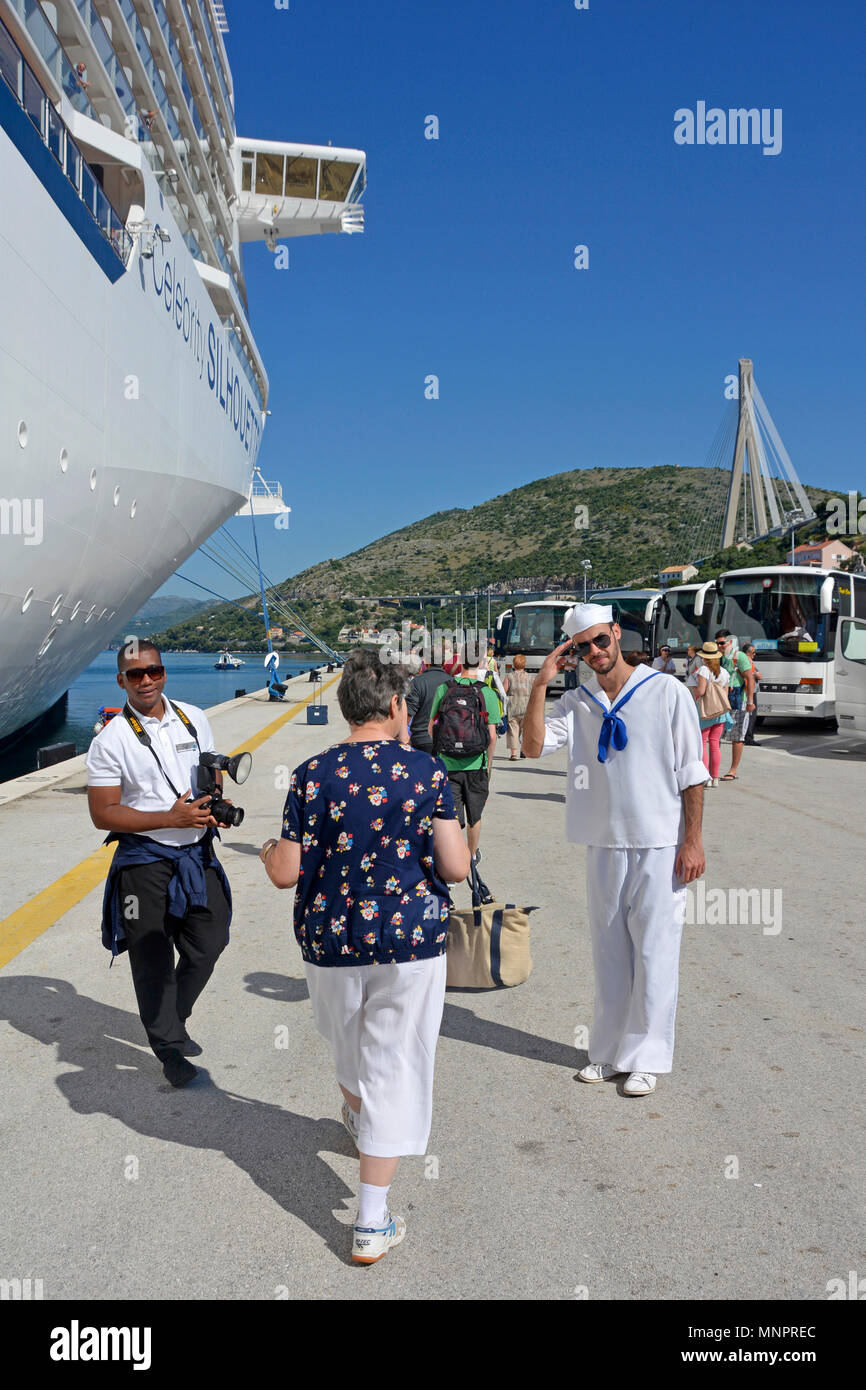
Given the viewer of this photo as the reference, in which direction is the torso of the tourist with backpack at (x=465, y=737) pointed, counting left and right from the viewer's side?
facing away from the viewer

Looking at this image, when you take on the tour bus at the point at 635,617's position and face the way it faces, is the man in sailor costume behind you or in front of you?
in front

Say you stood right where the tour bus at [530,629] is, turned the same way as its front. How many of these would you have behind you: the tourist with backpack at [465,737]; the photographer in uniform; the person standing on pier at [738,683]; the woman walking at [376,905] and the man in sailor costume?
0

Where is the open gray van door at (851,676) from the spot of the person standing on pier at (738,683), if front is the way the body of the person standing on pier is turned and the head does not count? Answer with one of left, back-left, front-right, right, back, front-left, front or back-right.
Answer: back

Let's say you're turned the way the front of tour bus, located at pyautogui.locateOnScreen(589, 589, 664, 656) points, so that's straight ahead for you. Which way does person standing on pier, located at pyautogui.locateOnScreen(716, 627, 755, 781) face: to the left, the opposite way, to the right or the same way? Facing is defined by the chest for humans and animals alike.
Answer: the same way

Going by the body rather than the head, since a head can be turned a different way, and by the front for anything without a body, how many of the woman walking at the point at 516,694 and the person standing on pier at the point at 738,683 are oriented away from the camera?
1

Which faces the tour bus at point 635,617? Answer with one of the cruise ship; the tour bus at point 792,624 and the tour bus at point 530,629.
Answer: the cruise ship

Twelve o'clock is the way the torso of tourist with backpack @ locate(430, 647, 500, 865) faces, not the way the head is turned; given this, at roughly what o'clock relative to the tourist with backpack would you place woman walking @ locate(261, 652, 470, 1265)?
The woman walking is roughly at 6 o'clock from the tourist with backpack.

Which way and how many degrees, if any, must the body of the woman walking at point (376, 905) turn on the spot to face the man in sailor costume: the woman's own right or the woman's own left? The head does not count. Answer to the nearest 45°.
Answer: approximately 45° to the woman's own right

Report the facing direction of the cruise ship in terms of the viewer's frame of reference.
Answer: facing away from the viewer and to the right of the viewer

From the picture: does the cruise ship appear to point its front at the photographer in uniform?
no

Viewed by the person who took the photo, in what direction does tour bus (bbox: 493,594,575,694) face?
facing the viewer and to the left of the viewer

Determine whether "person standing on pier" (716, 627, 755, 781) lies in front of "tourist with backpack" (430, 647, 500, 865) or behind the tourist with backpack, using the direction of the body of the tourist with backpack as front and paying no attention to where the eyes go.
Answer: in front

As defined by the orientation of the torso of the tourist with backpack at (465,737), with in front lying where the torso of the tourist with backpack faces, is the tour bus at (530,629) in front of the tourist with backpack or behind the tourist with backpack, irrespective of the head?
in front

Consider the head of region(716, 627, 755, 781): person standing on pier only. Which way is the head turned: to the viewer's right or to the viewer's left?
to the viewer's left

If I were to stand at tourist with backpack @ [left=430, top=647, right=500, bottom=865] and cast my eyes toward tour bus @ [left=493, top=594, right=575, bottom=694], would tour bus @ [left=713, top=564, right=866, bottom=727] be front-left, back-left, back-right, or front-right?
front-right

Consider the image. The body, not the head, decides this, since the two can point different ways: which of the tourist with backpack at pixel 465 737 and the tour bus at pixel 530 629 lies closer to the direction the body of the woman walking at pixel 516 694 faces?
the tour bus

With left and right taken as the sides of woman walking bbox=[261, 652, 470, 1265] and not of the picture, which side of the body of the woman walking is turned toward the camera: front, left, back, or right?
back
